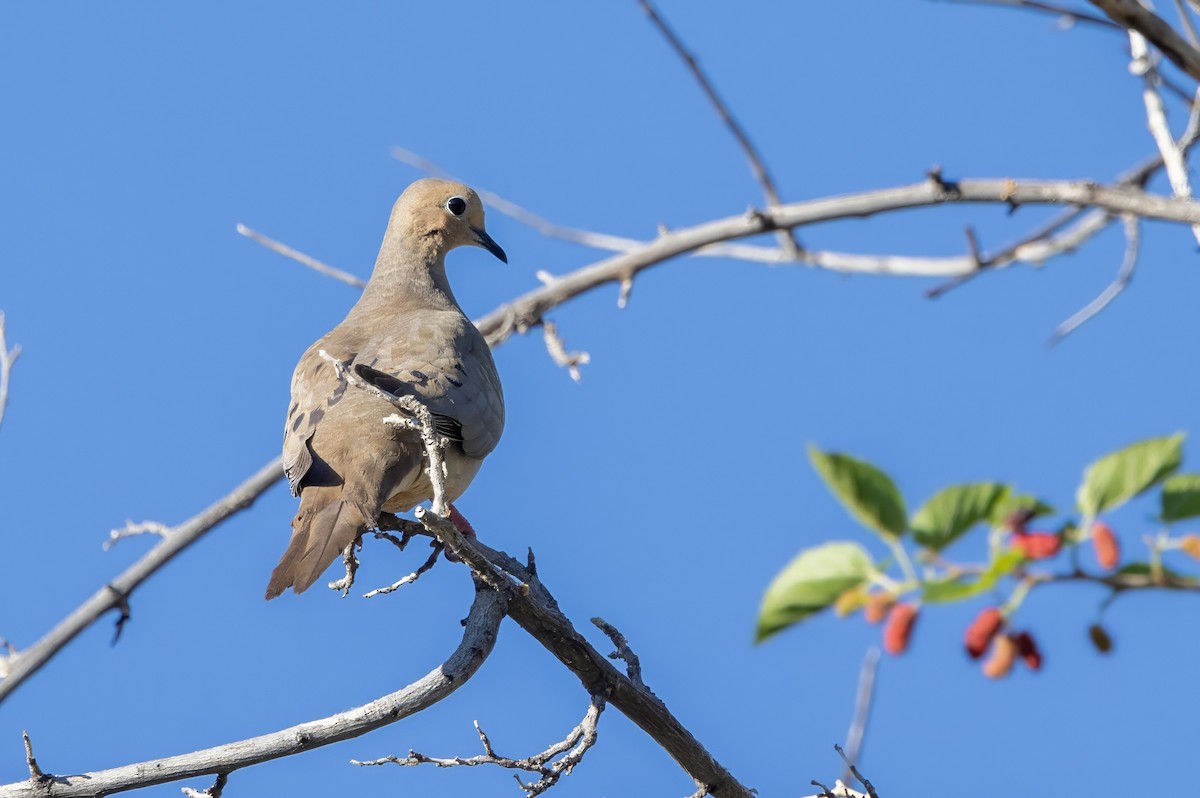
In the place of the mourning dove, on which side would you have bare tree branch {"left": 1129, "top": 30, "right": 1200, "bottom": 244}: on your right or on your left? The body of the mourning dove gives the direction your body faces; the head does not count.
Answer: on your right

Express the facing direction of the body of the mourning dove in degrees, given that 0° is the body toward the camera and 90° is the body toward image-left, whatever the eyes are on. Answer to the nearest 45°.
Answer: approximately 225°

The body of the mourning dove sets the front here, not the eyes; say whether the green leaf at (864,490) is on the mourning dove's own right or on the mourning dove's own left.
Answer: on the mourning dove's own right
